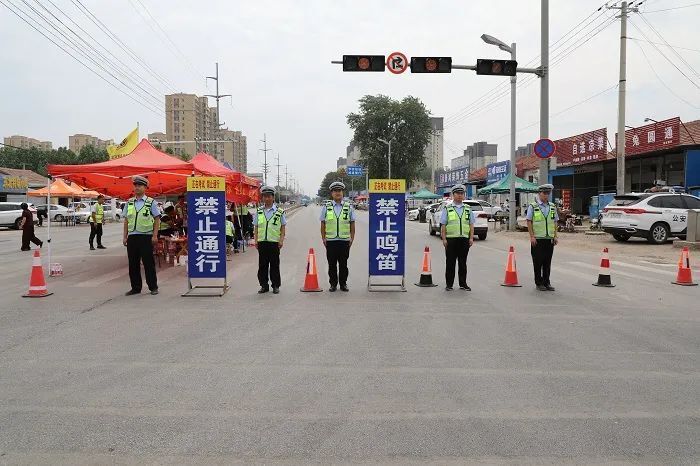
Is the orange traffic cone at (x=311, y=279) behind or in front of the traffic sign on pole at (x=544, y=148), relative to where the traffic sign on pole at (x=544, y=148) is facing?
in front

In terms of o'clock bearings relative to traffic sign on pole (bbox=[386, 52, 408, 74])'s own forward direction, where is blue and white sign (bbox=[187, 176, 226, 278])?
The blue and white sign is roughly at 1 o'clock from the traffic sign on pole.

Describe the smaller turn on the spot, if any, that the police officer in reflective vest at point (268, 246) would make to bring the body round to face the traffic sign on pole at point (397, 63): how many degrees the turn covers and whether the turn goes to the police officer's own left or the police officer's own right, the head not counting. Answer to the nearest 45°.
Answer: approximately 135° to the police officer's own left

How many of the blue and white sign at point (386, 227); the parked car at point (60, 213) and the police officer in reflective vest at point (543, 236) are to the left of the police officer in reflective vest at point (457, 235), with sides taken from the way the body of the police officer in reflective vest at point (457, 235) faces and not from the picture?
1

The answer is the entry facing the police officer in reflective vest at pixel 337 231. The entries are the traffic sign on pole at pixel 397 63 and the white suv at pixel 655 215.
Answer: the traffic sign on pole

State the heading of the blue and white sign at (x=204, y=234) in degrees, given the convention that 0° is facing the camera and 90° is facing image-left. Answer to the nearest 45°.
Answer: approximately 0°

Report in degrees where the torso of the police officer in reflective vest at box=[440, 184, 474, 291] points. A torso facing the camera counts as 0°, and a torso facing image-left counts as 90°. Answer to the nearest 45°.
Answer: approximately 0°

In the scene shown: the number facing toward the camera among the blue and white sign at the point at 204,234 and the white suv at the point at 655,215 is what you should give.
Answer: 1

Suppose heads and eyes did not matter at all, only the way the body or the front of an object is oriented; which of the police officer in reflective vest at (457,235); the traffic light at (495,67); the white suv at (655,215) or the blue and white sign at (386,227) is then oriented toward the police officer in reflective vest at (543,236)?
the traffic light

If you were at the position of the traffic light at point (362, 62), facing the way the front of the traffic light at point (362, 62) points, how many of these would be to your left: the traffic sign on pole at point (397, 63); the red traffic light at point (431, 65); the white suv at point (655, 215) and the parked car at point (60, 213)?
3
